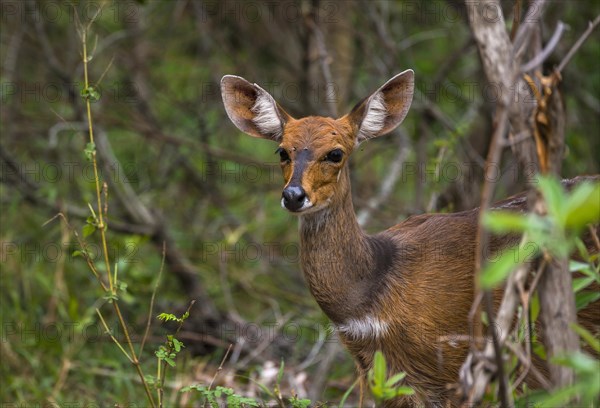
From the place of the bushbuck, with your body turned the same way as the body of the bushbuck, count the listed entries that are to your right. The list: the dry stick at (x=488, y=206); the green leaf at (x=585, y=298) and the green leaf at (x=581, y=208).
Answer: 0

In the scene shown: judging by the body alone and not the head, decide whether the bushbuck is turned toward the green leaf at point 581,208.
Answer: no

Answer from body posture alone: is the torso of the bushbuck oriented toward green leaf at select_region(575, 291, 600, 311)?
no

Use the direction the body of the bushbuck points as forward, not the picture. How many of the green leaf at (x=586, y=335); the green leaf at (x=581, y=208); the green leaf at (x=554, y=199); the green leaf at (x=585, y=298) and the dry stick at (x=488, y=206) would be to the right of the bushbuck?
0

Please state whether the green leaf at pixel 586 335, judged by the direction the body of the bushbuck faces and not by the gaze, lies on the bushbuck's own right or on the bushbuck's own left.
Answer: on the bushbuck's own left

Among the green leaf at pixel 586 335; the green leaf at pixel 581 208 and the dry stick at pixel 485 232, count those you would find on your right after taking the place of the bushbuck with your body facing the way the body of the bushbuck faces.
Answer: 0

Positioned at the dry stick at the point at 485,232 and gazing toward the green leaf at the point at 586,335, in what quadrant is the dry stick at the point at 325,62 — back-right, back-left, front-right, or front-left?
back-left

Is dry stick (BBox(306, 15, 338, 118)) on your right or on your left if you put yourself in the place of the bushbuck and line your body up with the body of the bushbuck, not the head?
on your right

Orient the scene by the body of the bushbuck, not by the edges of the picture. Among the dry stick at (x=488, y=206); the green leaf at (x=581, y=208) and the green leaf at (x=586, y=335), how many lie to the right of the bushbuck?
0

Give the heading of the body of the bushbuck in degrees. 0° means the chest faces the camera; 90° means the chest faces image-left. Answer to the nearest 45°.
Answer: approximately 45°
